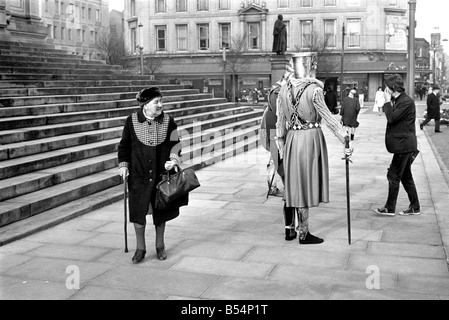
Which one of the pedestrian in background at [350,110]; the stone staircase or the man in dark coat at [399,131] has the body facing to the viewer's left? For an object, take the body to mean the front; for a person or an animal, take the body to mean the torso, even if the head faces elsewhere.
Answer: the man in dark coat

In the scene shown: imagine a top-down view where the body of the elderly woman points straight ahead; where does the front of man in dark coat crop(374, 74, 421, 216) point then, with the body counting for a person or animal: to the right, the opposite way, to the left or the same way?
to the right

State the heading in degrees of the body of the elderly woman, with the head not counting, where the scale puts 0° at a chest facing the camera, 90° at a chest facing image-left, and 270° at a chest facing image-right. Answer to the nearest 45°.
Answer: approximately 0°

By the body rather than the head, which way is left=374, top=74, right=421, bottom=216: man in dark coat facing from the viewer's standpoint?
to the viewer's left

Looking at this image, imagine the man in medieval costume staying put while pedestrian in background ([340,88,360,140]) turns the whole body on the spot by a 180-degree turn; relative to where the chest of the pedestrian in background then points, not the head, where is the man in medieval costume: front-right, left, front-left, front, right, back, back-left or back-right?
front

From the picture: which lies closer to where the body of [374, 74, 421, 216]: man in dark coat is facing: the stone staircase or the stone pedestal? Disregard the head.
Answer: the stone staircase

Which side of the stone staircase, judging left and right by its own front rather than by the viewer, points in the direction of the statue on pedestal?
left

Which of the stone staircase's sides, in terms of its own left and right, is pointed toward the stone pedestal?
left

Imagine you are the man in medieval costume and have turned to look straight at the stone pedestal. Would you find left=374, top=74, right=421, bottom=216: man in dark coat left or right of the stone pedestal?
right

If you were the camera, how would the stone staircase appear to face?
facing the viewer and to the right of the viewer

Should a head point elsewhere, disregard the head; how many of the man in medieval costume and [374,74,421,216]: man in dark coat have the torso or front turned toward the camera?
0

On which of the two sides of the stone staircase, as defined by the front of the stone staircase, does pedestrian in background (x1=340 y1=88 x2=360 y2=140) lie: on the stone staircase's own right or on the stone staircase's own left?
on the stone staircase's own left
